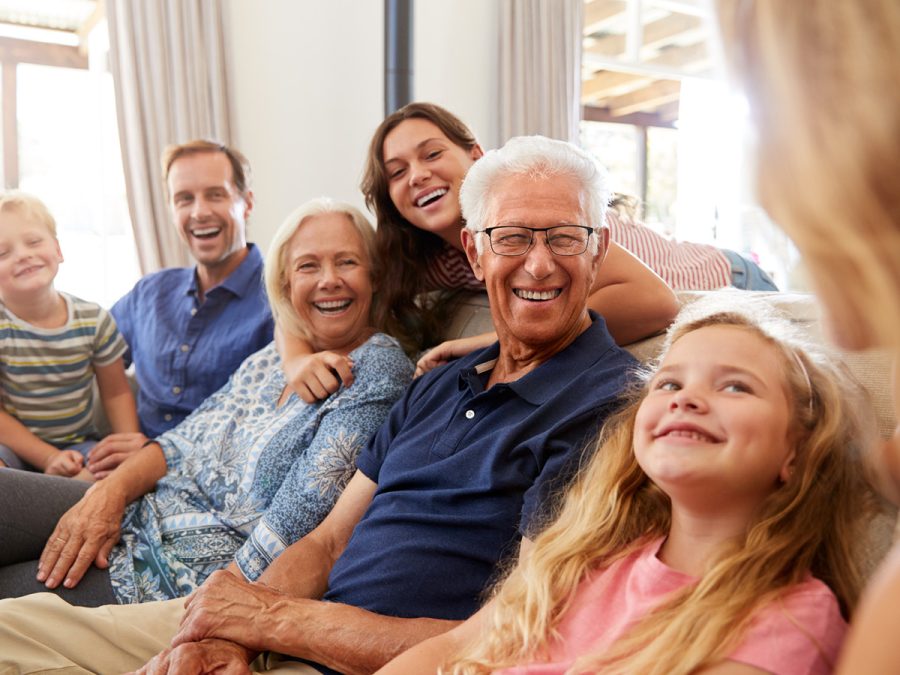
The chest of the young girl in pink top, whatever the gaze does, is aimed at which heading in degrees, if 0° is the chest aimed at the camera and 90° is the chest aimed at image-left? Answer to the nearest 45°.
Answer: approximately 45°

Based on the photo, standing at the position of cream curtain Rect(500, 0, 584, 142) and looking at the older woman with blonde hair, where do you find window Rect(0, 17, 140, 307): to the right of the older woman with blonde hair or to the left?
right

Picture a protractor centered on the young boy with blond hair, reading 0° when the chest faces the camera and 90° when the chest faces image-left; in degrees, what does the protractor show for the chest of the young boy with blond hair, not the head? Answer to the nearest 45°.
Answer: approximately 0°

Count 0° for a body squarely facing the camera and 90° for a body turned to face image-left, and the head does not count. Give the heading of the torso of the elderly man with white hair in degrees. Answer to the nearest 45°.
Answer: approximately 45°

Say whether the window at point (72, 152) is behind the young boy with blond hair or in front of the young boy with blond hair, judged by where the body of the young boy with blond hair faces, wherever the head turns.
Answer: behind

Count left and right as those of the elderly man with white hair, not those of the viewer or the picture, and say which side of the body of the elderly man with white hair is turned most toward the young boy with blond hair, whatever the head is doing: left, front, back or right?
right

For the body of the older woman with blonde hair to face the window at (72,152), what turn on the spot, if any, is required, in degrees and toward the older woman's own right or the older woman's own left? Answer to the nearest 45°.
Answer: approximately 135° to the older woman's own right
